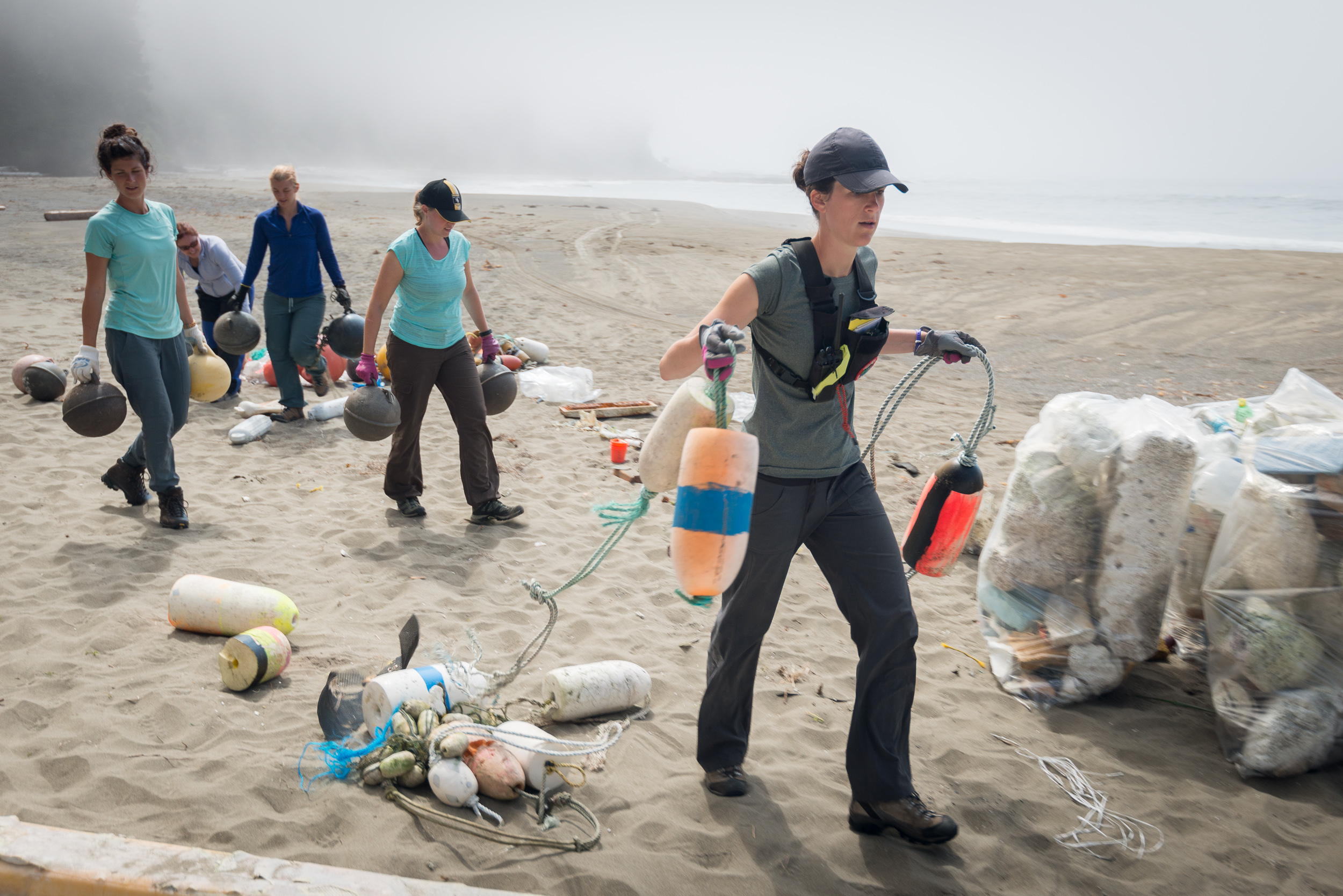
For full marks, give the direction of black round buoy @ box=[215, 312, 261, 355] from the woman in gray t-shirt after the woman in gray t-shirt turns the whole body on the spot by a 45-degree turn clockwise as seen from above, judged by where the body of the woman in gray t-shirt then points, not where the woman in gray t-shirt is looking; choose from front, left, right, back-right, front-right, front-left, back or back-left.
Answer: back-right

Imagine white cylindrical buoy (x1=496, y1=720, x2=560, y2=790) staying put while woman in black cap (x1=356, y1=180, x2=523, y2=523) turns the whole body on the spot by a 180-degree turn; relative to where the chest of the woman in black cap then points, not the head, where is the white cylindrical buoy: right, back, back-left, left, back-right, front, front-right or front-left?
back-left

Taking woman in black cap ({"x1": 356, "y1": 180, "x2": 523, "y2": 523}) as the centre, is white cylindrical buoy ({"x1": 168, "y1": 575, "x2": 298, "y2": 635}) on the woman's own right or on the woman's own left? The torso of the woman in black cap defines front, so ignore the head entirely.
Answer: on the woman's own right

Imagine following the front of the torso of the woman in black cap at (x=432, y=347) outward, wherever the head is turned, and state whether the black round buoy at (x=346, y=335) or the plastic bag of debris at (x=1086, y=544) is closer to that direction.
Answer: the plastic bag of debris

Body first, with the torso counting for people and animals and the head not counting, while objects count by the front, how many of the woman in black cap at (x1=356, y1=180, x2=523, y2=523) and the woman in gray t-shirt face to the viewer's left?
0

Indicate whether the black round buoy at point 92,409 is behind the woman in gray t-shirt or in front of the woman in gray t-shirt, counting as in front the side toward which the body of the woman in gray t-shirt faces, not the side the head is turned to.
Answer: behind

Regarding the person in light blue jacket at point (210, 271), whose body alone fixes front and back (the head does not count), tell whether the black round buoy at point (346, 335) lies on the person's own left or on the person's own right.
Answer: on the person's own left

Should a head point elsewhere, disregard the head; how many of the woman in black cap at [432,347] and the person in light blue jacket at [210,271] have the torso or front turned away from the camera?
0

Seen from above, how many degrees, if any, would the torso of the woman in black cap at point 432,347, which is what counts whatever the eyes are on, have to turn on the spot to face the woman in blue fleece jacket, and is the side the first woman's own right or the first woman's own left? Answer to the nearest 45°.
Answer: approximately 180°

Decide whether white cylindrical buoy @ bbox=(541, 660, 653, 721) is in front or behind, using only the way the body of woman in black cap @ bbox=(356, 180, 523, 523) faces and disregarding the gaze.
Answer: in front
